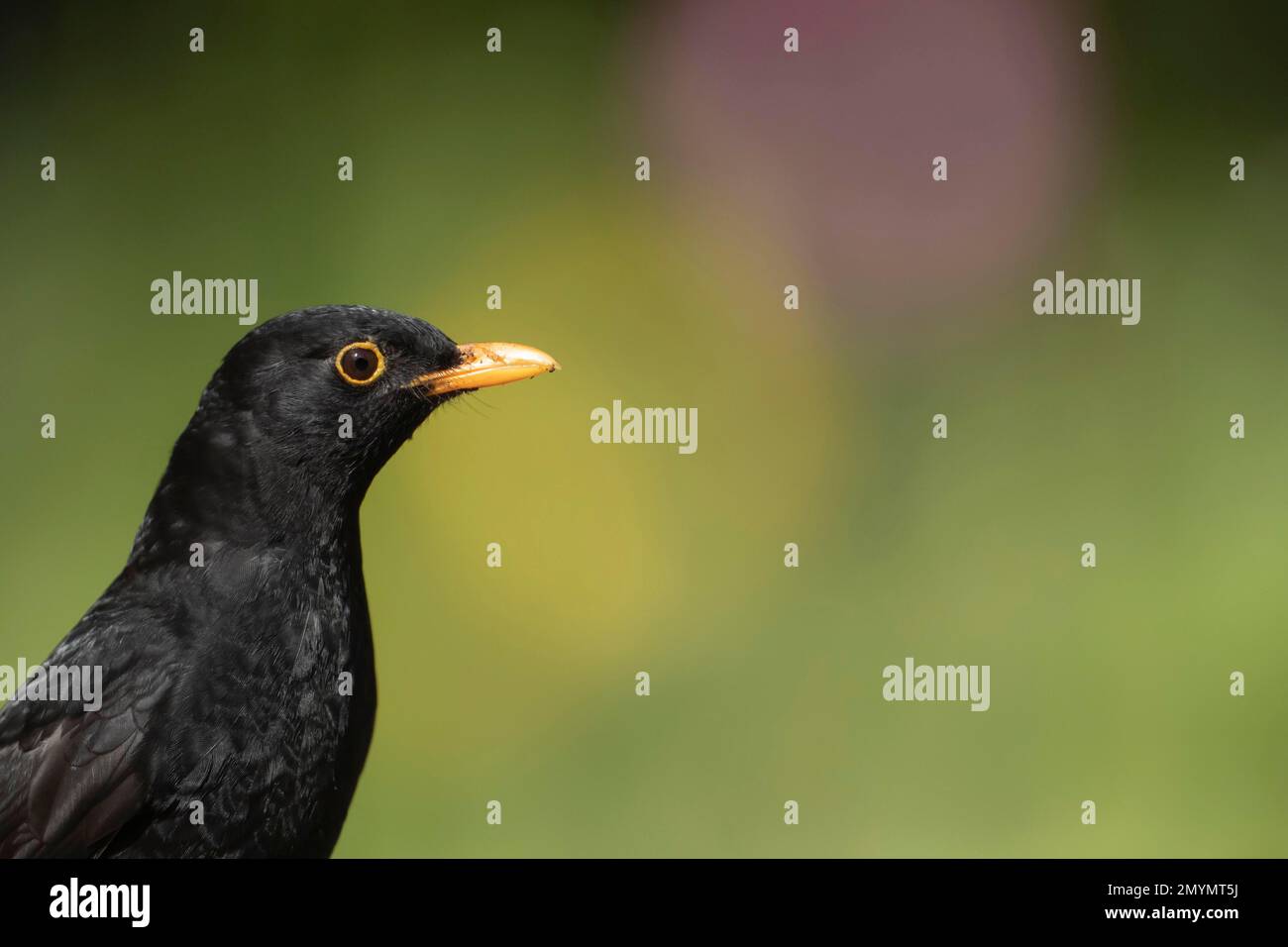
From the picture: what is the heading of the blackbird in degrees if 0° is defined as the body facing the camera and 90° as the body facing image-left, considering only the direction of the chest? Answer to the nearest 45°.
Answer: approximately 270°
